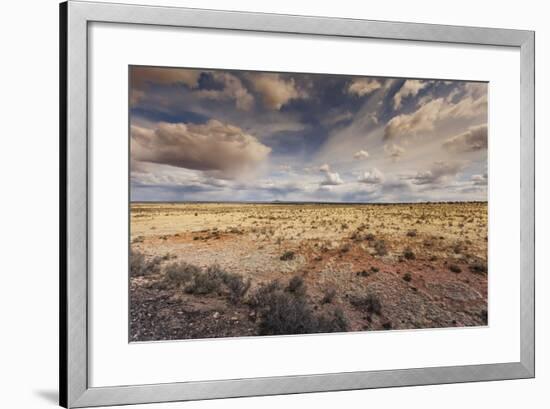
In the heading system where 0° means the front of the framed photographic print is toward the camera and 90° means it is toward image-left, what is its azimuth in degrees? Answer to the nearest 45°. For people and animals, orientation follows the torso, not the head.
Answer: approximately 315°
